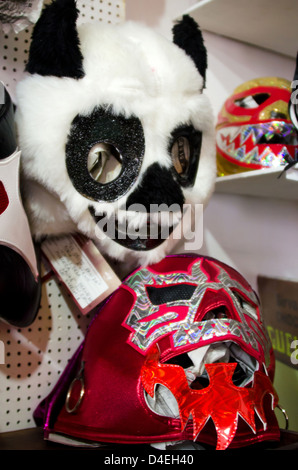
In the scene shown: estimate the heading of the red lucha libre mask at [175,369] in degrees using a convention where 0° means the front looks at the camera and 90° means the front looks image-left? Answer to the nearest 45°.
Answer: approximately 315°

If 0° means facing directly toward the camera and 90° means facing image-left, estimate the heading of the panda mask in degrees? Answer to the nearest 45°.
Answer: approximately 315°
